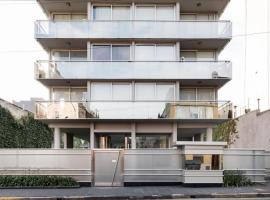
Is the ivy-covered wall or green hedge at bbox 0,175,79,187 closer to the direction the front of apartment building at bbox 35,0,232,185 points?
the green hedge

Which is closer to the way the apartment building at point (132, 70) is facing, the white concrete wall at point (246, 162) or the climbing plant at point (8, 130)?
the white concrete wall

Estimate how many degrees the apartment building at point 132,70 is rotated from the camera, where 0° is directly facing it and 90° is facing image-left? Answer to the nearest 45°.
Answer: approximately 0°

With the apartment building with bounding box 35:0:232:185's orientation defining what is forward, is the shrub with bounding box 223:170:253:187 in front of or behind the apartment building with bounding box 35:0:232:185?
in front

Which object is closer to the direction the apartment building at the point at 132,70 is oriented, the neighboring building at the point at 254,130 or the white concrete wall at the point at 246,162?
the white concrete wall
